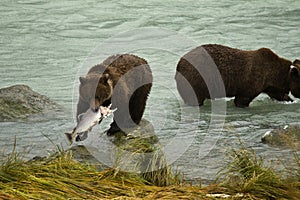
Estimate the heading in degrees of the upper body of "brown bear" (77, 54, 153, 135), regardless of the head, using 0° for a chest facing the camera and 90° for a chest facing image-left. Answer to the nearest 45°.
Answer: approximately 45°

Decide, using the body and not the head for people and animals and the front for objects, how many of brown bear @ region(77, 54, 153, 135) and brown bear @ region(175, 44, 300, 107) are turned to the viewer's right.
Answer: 1

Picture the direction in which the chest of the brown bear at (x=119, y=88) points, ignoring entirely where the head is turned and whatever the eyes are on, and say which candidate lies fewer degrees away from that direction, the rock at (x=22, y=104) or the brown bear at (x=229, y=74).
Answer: the rock

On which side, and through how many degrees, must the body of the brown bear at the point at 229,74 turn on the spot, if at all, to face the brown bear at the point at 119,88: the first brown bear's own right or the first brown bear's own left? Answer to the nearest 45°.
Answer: approximately 135° to the first brown bear's own right

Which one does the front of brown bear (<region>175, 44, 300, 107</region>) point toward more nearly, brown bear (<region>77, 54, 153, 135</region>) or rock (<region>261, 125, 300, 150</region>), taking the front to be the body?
the rock

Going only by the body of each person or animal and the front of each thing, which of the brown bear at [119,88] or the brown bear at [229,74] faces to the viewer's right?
the brown bear at [229,74]

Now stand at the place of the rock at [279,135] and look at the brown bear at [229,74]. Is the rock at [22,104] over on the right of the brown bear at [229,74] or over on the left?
left

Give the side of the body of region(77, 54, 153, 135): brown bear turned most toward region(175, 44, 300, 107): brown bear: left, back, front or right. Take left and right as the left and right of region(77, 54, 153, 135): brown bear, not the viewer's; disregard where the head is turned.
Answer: back

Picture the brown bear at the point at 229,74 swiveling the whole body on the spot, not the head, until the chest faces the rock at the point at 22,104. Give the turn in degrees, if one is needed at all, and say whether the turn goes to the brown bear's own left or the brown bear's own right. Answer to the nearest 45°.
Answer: approximately 180°

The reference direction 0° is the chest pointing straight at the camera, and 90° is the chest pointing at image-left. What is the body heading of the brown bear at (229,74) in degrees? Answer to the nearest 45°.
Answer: approximately 270°
